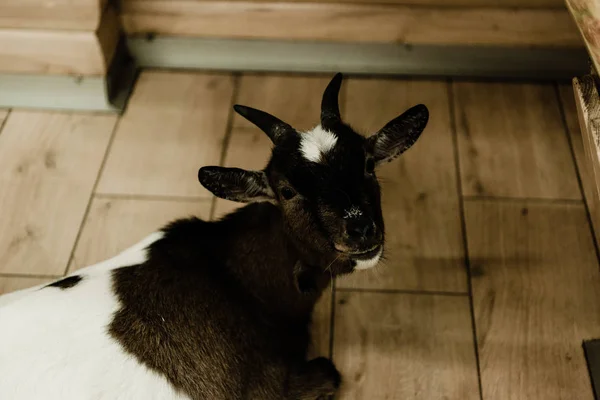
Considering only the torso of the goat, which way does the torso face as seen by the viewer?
to the viewer's right

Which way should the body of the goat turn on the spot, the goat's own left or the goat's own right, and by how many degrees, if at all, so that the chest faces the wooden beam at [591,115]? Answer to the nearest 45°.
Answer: approximately 45° to the goat's own right

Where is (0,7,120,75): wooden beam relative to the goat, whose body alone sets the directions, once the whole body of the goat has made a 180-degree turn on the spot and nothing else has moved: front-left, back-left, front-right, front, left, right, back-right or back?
front-right
